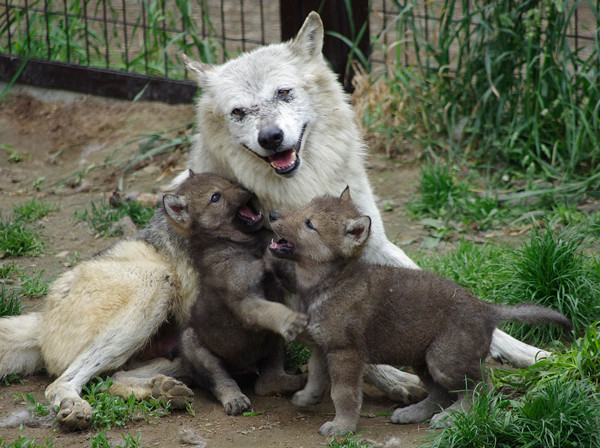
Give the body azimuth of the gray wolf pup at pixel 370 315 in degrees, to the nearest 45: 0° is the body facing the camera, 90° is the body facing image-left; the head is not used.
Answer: approximately 90°

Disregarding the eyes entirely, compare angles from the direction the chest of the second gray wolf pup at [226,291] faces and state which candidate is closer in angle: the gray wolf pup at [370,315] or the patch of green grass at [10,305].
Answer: the gray wolf pup

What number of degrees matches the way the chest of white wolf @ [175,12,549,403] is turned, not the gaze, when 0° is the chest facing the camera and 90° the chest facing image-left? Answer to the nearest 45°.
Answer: approximately 315°

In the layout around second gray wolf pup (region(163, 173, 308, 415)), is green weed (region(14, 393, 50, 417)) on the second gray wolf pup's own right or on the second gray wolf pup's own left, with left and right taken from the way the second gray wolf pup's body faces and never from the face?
on the second gray wolf pup's own right

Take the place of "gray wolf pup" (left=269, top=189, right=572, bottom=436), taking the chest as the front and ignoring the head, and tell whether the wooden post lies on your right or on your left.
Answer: on your right

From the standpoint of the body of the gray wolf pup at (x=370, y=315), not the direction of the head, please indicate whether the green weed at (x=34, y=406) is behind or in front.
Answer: in front

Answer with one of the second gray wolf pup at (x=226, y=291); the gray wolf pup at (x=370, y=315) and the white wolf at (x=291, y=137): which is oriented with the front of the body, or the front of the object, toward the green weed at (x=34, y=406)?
the gray wolf pup

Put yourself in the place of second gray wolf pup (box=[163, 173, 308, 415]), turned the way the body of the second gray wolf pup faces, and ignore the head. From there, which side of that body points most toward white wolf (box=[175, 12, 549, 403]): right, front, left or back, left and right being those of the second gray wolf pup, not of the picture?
left

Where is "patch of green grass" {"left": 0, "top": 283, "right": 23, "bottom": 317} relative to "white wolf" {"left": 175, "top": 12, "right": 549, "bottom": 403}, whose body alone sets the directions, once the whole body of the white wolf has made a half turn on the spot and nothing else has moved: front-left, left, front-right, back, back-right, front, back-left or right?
front-left

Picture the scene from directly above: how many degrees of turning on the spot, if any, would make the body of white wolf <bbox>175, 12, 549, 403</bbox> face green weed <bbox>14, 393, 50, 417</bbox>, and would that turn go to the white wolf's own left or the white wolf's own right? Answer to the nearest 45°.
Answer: approximately 90° to the white wolf's own right
